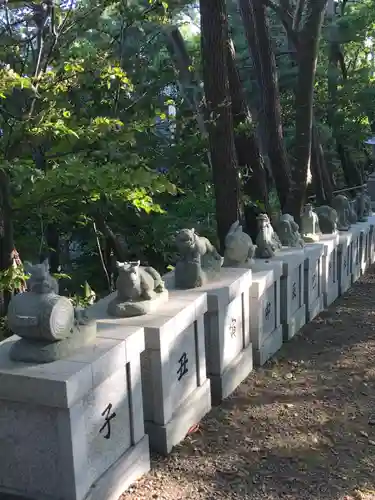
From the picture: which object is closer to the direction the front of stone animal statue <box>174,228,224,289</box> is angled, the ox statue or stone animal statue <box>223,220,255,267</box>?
the ox statue

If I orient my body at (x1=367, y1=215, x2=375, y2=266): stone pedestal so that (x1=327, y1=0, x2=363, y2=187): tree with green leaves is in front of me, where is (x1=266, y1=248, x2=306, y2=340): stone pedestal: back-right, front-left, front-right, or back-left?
back-left

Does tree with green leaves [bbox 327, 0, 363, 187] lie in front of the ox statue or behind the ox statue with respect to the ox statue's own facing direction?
behind

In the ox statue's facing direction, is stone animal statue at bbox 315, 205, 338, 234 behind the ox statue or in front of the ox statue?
behind

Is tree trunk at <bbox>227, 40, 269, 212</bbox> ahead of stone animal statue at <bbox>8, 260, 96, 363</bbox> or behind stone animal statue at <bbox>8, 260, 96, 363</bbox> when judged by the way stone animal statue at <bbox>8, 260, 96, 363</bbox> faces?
behind

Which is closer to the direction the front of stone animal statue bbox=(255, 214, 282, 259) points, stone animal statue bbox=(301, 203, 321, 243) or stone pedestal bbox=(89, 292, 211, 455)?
the stone pedestal

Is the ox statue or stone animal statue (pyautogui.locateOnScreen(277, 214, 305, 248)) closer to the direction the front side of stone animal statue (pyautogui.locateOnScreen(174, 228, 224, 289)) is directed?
the ox statue
